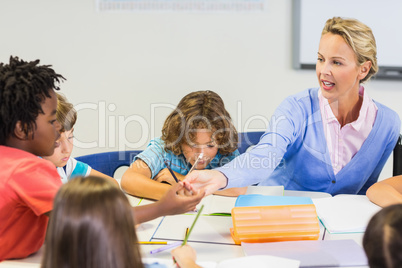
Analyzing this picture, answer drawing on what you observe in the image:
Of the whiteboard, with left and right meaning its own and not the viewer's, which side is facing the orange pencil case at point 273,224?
front

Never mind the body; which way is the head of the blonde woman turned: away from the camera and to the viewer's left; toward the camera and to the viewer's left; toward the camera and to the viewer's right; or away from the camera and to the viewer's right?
toward the camera and to the viewer's left

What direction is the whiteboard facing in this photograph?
toward the camera

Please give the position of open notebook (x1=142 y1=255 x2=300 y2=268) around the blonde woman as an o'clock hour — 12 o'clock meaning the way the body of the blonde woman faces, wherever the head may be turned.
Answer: The open notebook is roughly at 11 o'clock from the blonde woman.

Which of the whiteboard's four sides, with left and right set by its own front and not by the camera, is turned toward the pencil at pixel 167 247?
front

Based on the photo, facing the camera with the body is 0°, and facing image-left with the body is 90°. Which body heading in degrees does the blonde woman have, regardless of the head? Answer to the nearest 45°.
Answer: approximately 45°

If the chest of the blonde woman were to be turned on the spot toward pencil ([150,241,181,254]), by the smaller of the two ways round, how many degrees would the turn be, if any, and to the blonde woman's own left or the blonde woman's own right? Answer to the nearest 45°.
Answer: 0° — they already face it

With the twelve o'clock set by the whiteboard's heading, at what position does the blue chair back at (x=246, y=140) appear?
The blue chair back is roughly at 1 o'clock from the whiteboard.

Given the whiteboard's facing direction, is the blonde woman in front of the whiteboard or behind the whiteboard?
in front

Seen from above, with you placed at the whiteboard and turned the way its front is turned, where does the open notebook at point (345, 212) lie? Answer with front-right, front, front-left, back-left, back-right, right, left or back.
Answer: front

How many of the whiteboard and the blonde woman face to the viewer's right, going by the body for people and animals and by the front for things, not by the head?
0

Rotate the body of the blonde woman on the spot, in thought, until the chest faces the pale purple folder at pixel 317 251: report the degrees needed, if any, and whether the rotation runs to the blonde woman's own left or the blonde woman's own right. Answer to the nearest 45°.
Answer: approximately 45° to the blonde woman's own left

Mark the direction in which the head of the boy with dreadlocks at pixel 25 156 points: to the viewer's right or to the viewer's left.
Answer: to the viewer's right

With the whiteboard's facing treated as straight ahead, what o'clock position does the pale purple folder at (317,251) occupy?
The pale purple folder is roughly at 12 o'clock from the whiteboard.
